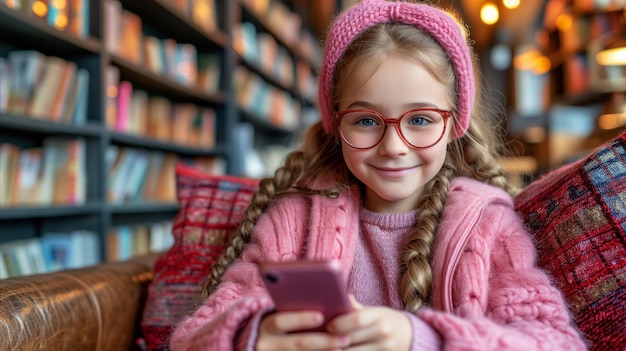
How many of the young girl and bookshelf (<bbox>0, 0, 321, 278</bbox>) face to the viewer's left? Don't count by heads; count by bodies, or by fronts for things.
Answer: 0

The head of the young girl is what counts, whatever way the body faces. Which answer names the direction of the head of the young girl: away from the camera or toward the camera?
toward the camera

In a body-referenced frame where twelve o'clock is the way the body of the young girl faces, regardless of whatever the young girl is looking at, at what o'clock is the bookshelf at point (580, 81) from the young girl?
The bookshelf is roughly at 7 o'clock from the young girl.

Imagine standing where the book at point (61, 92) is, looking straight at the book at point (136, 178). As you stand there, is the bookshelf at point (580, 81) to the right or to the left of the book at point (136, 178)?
right

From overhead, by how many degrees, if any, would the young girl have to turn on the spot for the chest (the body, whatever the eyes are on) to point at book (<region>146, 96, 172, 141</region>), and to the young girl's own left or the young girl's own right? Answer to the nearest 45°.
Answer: approximately 135° to the young girl's own right

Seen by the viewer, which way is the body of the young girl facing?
toward the camera

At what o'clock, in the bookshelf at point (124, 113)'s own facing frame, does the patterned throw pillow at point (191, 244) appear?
The patterned throw pillow is roughly at 1 o'clock from the bookshelf.

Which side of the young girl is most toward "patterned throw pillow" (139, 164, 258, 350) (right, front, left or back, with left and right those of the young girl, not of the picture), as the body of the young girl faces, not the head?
right
